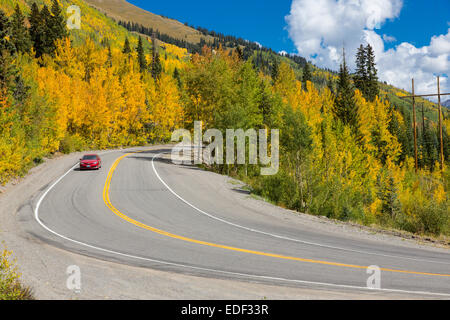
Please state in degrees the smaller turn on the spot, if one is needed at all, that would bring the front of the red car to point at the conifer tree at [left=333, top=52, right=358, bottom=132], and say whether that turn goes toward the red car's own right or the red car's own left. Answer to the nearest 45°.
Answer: approximately 135° to the red car's own left
